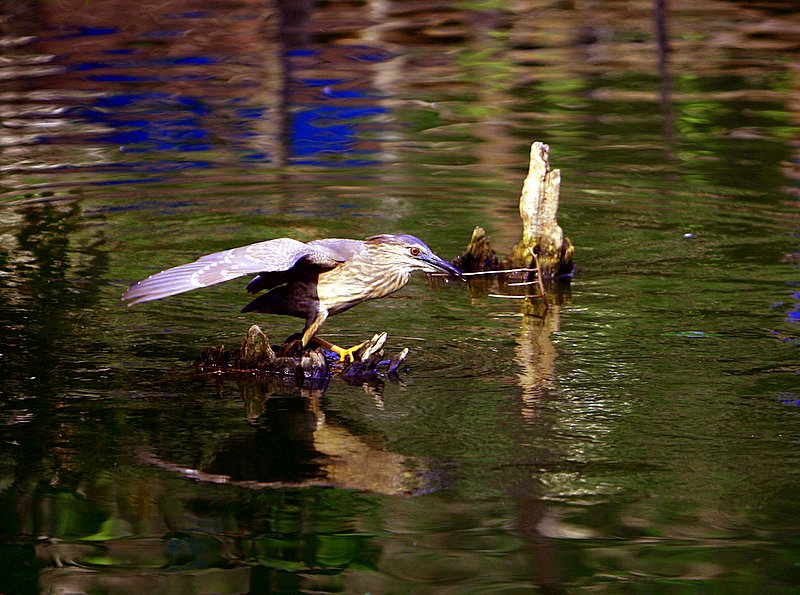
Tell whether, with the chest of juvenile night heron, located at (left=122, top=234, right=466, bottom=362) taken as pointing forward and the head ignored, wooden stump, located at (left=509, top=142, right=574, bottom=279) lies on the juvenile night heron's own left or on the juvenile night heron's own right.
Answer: on the juvenile night heron's own left

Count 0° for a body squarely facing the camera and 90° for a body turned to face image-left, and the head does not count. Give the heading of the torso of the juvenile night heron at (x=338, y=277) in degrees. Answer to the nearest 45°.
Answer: approximately 270°
